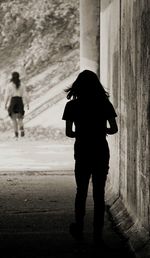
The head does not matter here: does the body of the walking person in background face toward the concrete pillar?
no
